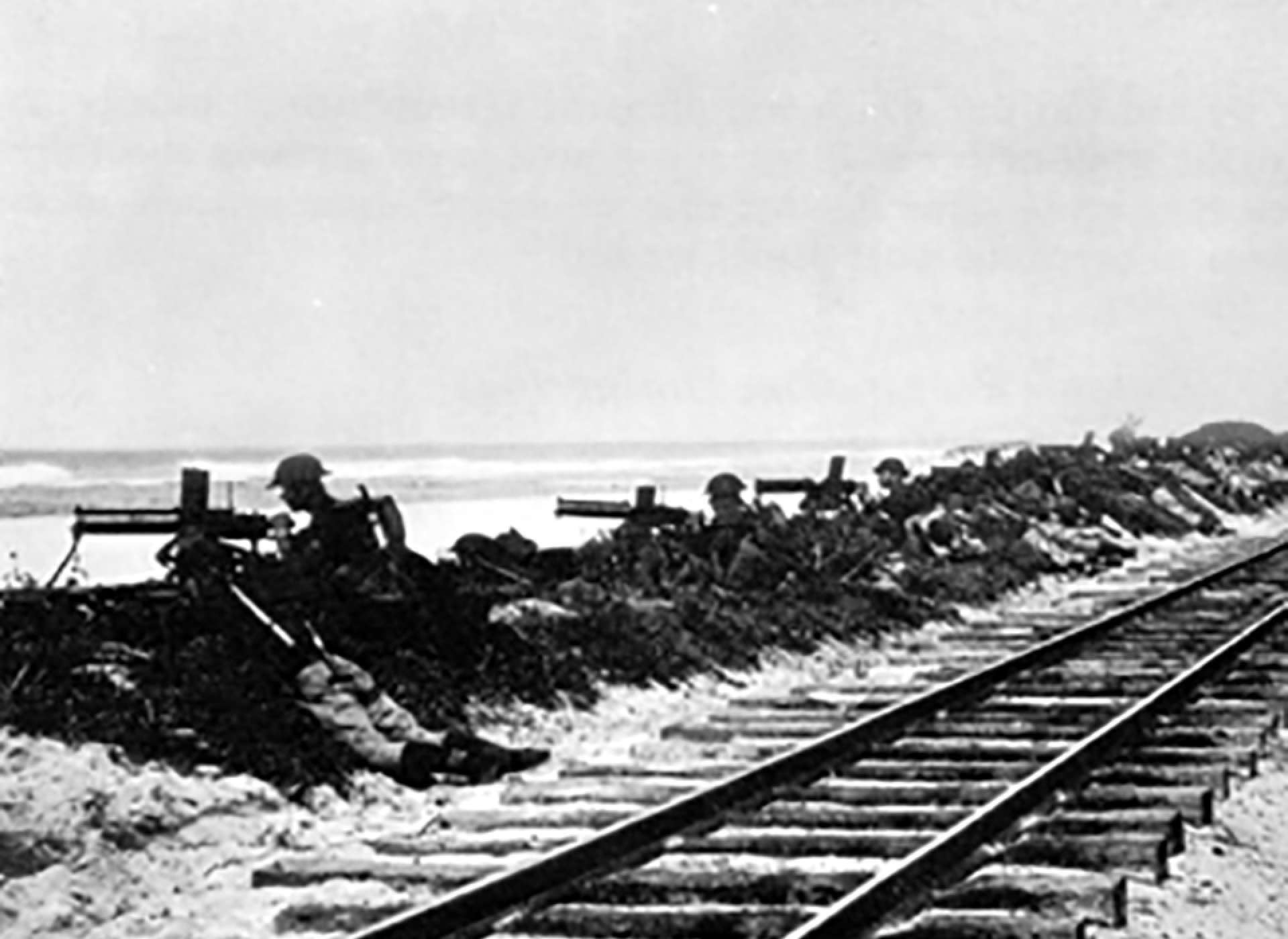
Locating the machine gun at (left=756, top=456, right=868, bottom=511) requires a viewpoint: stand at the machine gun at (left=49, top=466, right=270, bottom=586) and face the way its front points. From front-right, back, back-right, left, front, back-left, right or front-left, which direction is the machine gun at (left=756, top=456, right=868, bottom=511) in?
back-right

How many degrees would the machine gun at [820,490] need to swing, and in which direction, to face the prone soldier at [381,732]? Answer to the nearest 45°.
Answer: approximately 90° to its left

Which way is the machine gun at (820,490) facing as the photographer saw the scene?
facing to the left of the viewer

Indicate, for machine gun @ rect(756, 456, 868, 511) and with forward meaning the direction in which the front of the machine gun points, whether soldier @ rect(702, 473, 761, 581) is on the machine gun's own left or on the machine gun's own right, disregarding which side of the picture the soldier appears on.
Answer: on the machine gun's own left

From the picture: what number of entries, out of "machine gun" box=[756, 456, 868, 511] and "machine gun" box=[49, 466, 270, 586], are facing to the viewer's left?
2

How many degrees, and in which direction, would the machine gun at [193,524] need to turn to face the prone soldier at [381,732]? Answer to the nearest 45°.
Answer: approximately 135° to its left

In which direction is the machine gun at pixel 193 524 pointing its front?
to the viewer's left

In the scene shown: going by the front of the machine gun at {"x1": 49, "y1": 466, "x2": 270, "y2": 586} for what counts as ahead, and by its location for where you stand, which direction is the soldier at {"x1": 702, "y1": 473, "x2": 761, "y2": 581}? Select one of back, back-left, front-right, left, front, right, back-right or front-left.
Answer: back-right
